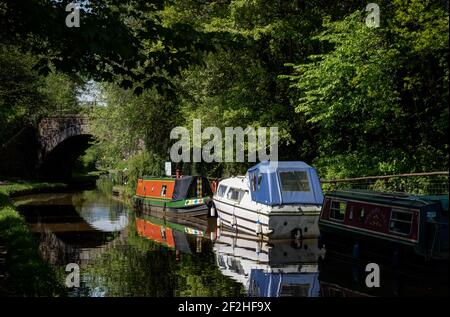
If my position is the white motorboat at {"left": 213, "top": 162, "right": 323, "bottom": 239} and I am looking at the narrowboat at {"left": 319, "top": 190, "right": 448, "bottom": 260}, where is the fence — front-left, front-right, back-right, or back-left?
front-left

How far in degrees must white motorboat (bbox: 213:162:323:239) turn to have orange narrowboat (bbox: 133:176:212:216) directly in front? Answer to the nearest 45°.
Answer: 0° — it already faces it

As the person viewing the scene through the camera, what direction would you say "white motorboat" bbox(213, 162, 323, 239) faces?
facing away from the viewer and to the left of the viewer

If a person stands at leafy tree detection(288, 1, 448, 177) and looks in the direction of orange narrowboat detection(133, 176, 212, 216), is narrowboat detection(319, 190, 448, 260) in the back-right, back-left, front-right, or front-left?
back-left
